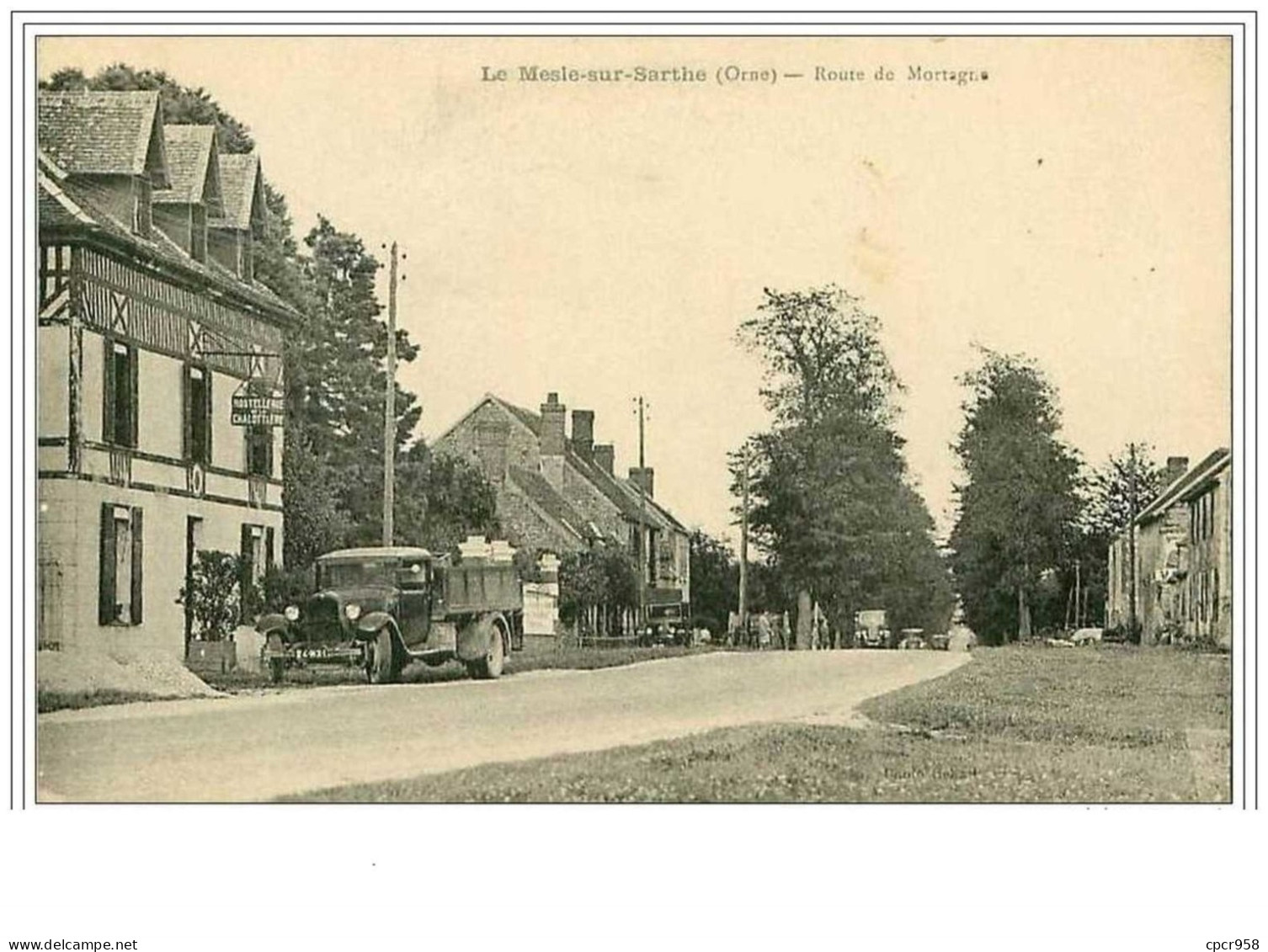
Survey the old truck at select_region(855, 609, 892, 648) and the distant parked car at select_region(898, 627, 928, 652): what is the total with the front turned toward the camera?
2

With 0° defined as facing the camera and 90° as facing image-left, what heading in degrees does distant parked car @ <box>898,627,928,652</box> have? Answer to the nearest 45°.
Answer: approximately 0°

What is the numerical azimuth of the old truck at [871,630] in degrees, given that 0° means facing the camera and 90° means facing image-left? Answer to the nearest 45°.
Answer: approximately 0°
